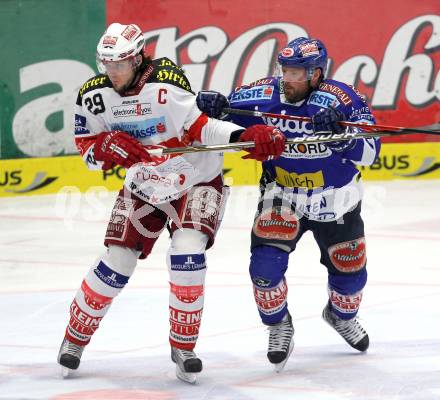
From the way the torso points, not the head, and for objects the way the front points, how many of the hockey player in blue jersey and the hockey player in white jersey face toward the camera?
2

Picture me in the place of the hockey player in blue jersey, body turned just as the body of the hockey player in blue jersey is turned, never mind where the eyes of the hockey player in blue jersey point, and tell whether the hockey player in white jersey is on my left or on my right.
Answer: on my right

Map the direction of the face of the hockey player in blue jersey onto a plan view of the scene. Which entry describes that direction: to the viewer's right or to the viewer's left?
to the viewer's left

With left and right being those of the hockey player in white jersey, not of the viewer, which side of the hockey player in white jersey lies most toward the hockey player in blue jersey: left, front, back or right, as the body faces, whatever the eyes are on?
left

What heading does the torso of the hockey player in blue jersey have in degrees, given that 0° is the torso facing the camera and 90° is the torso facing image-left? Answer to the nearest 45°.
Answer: approximately 0°

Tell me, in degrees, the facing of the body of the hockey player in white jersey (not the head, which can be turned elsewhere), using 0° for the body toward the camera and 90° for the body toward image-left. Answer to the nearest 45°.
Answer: approximately 0°
